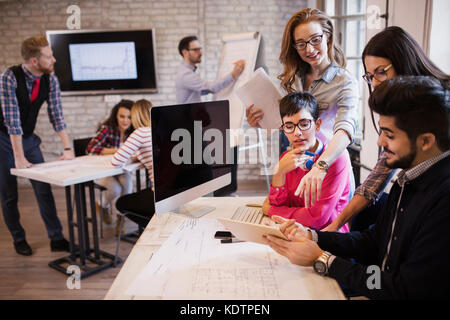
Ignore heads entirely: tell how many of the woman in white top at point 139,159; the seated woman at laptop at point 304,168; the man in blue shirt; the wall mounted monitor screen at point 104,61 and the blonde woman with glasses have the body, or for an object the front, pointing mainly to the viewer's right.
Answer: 1

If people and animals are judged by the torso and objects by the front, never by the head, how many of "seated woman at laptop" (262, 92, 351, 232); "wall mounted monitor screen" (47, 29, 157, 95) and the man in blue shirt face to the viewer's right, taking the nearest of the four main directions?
1

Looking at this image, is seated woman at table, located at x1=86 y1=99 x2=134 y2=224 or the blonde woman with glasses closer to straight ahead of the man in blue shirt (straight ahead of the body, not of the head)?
the blonde woman with glasses

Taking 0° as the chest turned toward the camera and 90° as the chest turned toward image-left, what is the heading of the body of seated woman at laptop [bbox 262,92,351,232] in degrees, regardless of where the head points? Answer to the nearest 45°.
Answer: approximately 45°

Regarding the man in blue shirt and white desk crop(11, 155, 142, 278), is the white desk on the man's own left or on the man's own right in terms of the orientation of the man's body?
on the man's own right

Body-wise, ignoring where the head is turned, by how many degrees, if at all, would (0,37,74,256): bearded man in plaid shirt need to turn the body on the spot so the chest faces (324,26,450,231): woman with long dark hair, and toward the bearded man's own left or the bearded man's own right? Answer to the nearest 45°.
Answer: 0° — they already face them

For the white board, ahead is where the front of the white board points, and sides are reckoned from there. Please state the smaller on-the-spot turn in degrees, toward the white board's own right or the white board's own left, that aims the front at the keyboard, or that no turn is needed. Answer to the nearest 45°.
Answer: approximately 45° to the white board's own left

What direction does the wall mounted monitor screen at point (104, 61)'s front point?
toward the camera

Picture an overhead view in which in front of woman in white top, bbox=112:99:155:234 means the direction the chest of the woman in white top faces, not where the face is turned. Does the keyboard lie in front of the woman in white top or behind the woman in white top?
behind

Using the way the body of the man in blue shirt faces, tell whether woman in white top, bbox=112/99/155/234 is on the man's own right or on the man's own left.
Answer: on the man's own right

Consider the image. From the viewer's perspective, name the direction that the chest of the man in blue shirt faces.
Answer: to the viewer's right

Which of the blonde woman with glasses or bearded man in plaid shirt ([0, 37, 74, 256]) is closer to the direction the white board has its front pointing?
the bearded man in plaid shirt

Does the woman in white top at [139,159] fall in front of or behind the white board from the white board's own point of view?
in front

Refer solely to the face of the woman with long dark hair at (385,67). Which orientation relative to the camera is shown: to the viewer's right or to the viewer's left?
to the viewer's left

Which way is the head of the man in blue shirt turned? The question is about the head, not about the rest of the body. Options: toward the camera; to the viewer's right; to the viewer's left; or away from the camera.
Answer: to the viewer's right

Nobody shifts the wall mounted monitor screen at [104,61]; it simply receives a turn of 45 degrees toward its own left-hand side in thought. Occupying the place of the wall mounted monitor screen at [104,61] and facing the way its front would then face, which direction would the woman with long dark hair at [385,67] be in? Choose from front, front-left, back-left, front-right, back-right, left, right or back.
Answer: front-right
